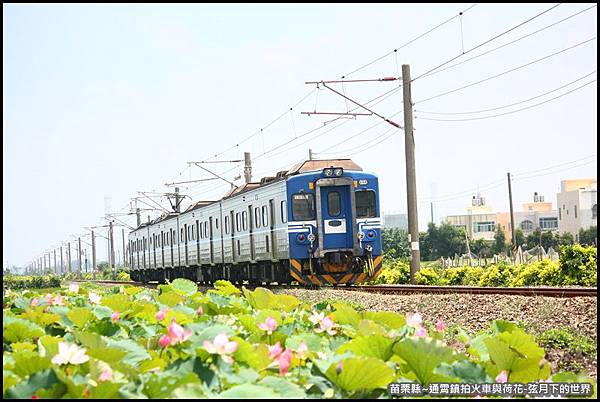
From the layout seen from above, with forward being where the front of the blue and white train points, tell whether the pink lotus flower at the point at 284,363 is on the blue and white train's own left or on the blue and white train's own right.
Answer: on the blue and white train's own right

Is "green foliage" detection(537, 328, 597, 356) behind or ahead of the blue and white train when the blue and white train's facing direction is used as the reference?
ahead

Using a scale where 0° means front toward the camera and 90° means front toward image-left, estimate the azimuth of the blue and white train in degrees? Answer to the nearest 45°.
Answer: approximately 315°

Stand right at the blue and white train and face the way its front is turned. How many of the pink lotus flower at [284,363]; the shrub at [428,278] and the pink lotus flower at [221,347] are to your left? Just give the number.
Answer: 1

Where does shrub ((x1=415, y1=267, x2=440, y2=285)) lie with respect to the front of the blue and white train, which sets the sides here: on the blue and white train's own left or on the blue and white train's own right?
on the blue and white train's own left

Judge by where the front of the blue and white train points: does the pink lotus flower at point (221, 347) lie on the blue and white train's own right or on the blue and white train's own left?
on the blue and white train's own right

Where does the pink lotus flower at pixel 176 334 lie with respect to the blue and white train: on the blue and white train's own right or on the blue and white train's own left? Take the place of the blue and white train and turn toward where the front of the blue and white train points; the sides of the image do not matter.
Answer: on the blue and white train's own right

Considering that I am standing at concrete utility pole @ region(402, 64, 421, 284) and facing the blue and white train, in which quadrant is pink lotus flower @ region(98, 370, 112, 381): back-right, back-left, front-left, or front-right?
back-left

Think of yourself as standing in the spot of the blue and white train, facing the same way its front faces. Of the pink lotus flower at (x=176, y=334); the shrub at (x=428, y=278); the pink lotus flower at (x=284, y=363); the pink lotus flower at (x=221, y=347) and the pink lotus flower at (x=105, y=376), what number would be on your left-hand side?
1

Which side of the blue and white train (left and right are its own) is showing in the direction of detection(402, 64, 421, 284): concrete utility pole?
front

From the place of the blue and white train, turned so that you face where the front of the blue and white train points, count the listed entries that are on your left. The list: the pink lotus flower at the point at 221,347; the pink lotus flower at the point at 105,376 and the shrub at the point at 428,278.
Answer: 1

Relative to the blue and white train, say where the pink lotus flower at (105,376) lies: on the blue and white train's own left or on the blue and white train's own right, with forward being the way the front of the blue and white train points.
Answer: on the blue and white train's own right
